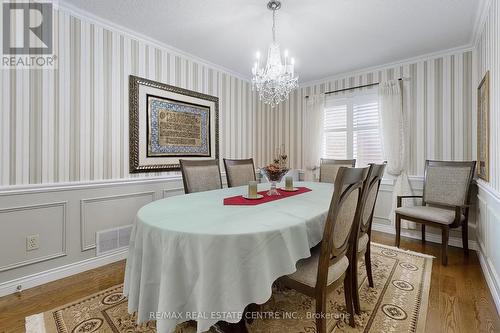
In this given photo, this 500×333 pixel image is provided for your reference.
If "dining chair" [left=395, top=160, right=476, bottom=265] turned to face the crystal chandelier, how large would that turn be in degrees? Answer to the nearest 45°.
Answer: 0° — it already faces it

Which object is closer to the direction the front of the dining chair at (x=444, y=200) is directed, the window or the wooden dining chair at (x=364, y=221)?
the wooden dining chair

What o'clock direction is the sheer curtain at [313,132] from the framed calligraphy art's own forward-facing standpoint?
The sheer curtain is roughly at 10 o'clock from the framed calligraphy art.

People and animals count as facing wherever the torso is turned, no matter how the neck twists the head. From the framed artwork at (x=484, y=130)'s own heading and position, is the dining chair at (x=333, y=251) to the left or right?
on its left

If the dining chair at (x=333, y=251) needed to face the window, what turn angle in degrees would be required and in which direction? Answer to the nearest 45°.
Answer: approximately 45° to its right

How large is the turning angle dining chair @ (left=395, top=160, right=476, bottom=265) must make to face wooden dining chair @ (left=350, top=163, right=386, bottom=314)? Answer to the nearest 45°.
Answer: approximately 45° to its left

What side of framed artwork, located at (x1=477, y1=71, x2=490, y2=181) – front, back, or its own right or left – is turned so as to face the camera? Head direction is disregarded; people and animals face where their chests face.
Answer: left

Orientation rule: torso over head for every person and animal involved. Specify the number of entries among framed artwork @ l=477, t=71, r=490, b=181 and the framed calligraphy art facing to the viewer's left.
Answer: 1

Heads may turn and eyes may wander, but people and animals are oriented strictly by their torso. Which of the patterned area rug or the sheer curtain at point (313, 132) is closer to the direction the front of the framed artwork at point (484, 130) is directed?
the sheer curtain

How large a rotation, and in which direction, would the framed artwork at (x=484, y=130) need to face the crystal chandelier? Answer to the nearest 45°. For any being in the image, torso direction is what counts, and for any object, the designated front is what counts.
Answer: approximately 45° to its left

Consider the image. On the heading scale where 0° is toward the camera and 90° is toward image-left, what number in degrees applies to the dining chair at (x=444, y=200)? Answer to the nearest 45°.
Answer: approximately 45°
